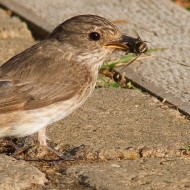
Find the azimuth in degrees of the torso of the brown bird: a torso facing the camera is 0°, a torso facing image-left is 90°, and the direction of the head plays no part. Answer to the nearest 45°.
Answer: approximately 270°
